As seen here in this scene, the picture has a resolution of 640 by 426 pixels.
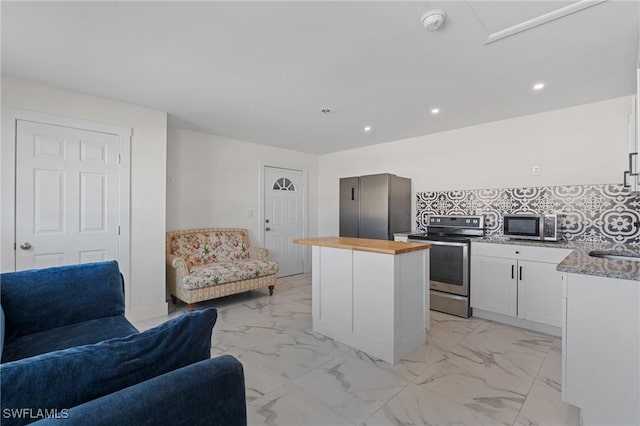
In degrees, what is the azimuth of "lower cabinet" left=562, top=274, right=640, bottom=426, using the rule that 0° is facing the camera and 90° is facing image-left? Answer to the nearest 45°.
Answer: approximately 90°

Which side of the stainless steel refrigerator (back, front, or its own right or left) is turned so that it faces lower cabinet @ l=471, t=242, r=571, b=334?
left

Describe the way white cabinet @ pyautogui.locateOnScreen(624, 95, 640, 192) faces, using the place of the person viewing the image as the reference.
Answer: facing to the left of the viewer

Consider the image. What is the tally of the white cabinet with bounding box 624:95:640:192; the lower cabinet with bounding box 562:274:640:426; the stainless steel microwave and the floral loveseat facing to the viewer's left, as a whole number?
2

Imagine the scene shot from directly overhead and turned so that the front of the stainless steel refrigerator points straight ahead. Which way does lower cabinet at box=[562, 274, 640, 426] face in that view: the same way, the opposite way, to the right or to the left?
to the right

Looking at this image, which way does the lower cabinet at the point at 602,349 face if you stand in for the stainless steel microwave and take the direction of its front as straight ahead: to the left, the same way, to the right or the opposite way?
to the right

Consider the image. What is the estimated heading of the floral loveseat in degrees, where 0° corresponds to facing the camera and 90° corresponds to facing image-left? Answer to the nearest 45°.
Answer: approximately 315°
